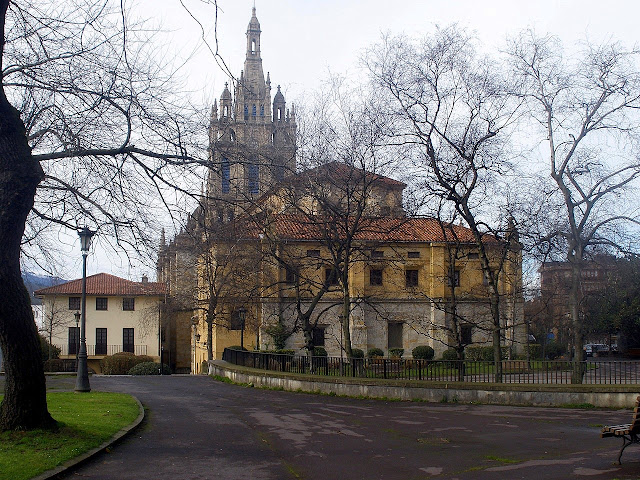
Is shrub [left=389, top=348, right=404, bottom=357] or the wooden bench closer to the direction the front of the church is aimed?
the shrub

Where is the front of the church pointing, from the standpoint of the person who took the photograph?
facing away from the viewer and to the left of the viewer
